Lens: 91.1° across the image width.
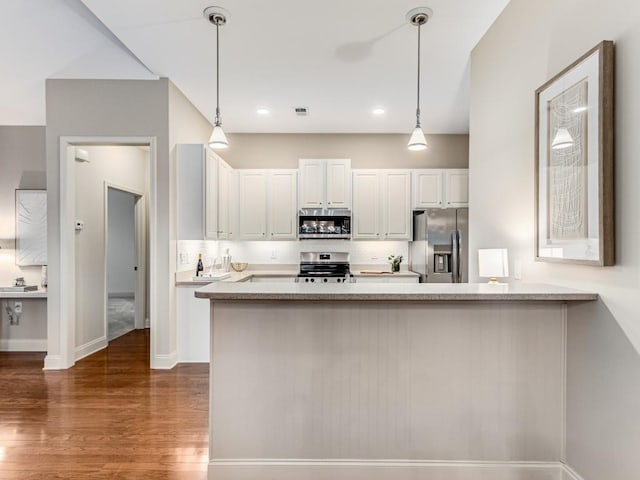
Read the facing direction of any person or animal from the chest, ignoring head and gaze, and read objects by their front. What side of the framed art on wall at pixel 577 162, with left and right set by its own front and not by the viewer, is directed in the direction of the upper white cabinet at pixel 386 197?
right

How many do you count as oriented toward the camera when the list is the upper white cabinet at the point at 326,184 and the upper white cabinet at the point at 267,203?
2

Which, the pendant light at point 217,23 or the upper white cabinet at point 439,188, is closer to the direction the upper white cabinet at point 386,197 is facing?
the pendant light

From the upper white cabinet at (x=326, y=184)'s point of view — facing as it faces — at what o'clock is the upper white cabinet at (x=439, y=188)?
the upper white cabinet at (x=439, y=188) is roughly at 9 o'clock from the upper white cabinet at (x=326, y=184).

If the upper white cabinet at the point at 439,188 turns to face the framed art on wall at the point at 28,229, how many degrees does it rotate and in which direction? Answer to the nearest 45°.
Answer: approximately 45° to its right

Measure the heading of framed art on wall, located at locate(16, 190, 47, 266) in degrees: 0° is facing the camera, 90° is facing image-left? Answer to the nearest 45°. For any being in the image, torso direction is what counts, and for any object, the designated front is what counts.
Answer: approximately 0°

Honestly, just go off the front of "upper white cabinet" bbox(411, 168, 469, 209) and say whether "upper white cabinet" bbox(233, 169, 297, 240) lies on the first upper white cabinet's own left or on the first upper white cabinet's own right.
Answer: on the first upper white cabinet's own right
